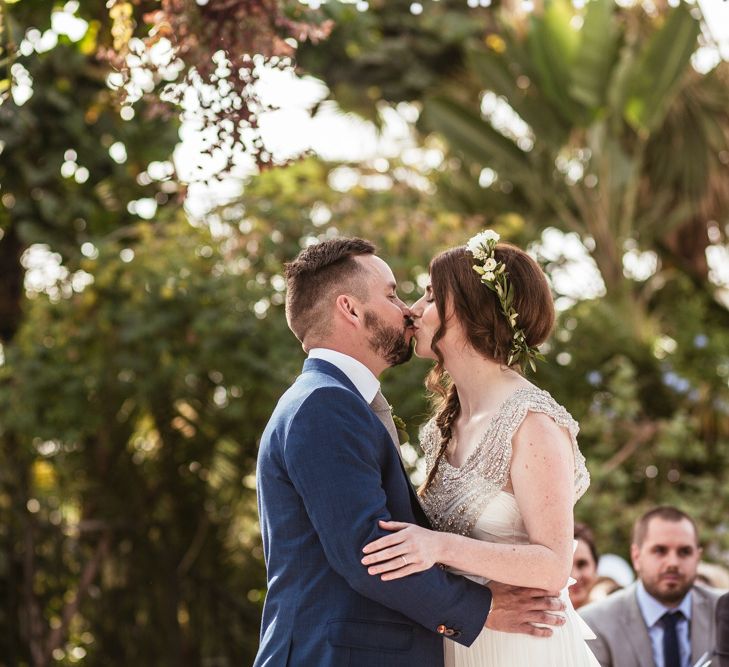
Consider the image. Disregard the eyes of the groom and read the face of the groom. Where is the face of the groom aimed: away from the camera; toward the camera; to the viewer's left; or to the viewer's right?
to the viewer's right

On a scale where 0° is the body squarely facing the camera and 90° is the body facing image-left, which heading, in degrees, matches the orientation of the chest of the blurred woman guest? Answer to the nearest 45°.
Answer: approximately 45°

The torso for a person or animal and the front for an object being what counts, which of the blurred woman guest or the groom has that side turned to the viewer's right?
the groom

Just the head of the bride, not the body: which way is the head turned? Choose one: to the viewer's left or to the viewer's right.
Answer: to the viewer's left

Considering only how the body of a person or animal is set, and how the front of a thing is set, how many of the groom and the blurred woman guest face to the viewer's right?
1

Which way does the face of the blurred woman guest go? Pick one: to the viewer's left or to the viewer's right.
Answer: to the viewer's left

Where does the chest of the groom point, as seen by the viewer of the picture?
to the viewer's right

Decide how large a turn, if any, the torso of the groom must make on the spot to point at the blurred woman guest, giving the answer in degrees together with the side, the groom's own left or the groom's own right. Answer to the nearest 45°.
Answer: approximately 45° to the groom's own left

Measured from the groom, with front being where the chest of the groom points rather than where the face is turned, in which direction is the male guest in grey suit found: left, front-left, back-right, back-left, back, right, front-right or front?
front-left
